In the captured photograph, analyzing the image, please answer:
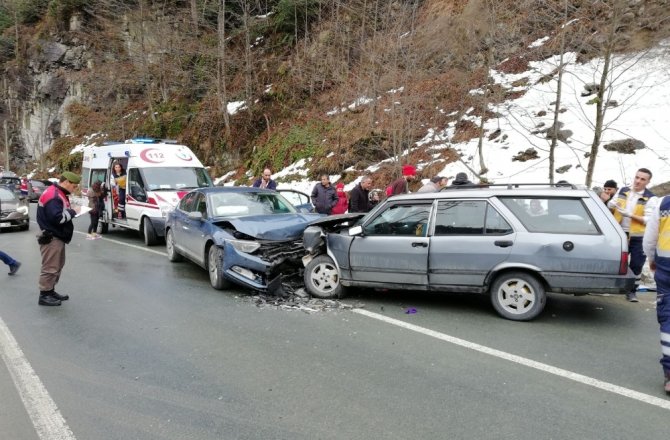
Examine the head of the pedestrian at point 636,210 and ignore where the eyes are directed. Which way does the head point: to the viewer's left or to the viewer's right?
to the viewer's left

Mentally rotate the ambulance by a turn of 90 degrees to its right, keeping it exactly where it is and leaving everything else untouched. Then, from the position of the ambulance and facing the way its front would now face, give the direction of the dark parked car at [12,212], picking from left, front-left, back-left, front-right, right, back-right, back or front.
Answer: right

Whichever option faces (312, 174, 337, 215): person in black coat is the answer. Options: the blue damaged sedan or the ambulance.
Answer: the ambulance

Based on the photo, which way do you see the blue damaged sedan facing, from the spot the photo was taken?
facing the viewer and to the right of the viewer

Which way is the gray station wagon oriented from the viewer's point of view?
to the viewer's left

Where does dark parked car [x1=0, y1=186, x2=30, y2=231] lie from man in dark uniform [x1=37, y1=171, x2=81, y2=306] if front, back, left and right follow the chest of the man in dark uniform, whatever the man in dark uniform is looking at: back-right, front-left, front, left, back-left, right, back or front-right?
left

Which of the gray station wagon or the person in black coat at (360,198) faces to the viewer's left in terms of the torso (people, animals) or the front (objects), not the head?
the gray station wagon

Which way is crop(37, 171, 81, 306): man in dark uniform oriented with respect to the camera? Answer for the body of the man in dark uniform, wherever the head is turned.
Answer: to the viewer's right

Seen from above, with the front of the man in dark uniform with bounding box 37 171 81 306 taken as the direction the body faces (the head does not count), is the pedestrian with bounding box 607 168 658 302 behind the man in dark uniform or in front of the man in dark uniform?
in front

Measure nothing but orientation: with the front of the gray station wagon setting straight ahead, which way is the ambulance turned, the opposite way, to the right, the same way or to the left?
the opposite way

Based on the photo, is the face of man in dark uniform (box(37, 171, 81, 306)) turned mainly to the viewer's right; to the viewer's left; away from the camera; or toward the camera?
to the viewer's right

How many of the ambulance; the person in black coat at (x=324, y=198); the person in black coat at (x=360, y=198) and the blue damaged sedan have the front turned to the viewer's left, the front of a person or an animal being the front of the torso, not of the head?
0

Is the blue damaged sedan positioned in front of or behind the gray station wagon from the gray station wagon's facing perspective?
in front

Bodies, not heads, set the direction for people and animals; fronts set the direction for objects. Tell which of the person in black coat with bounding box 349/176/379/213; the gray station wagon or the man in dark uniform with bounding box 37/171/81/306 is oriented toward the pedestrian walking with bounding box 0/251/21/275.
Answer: the gray station wagon

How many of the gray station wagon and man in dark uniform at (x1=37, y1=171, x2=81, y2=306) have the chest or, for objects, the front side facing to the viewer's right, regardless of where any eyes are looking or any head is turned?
1

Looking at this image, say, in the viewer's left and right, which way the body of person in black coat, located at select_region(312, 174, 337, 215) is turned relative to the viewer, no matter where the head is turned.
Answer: facing the viewer

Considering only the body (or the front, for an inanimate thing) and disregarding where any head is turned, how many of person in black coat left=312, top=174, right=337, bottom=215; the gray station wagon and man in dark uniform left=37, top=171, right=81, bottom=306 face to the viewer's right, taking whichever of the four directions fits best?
1
